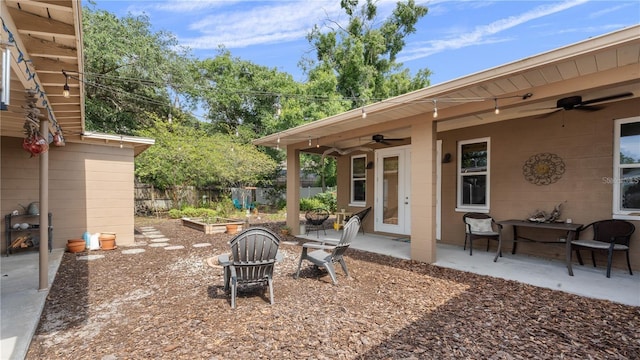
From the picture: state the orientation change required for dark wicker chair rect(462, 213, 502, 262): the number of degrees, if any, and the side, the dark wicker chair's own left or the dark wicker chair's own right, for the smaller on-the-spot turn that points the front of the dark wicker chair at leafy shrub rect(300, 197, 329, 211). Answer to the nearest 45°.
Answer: approximately 180°

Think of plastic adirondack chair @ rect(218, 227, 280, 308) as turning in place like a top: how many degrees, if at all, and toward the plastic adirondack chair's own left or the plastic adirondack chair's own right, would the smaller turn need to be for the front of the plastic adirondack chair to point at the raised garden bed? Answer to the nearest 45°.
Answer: approximately 45° to the plastic adirondack chair's own right

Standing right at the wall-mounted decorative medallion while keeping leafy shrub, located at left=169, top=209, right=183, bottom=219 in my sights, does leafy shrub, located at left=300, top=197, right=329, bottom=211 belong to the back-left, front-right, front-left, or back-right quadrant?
front-right

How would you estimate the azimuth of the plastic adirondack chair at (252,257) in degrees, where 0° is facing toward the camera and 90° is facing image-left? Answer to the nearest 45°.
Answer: approximately 135°

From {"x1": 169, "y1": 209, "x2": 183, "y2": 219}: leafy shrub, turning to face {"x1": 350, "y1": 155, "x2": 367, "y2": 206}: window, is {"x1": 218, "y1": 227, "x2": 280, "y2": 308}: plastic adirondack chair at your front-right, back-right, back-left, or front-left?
front-right

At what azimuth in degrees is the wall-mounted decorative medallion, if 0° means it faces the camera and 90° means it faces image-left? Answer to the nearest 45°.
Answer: approximately 0°

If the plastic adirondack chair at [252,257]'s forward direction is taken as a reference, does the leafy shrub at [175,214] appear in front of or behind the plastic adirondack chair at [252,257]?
in front

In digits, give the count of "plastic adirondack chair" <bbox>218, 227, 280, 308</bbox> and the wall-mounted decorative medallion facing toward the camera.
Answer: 1

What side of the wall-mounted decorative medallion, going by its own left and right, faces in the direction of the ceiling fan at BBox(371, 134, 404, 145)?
right

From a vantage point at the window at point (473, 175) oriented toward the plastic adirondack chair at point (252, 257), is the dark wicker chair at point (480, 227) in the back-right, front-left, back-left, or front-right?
front-left

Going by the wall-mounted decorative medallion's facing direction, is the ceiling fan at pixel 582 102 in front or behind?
in front

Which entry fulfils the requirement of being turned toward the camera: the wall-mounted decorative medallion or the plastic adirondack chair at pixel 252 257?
the wall-mounted decorative medallion

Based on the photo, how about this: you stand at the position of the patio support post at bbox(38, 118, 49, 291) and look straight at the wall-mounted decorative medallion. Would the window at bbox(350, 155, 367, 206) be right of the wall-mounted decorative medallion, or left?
left
